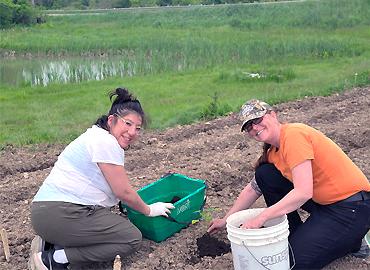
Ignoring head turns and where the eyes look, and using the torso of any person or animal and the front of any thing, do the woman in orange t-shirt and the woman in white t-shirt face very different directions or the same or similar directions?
very different directions

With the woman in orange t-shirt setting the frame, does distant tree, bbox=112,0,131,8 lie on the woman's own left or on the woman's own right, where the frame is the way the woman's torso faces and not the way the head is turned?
on the woman's own right

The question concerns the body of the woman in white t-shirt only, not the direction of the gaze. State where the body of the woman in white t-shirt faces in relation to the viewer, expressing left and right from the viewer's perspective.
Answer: facing to the right of the viewer

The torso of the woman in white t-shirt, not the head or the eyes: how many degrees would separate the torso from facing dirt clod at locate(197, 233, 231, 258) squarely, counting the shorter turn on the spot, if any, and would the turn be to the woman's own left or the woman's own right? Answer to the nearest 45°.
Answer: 0° — they already face it

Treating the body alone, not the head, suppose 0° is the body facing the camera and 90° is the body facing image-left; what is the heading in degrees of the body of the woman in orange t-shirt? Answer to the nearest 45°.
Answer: approximately 90°

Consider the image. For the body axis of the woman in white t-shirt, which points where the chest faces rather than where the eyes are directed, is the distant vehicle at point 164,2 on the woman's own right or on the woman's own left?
on the woman's own left
